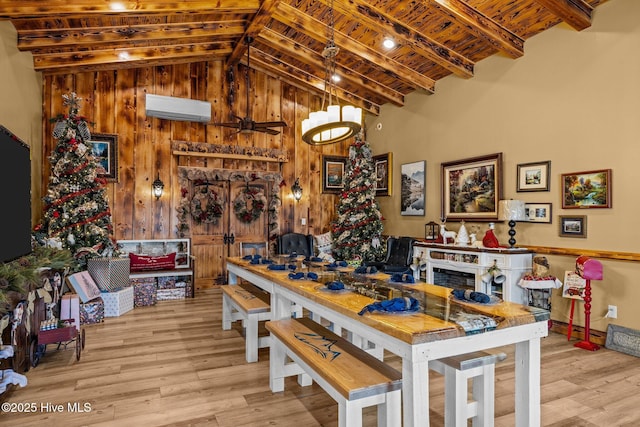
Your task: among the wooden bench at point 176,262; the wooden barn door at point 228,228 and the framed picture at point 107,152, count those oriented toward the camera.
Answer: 3

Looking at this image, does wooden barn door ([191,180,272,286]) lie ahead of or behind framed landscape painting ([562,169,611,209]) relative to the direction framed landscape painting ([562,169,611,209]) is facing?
ahead

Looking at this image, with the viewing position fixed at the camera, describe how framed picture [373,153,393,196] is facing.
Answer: facing the viewer and to the left of the viewer

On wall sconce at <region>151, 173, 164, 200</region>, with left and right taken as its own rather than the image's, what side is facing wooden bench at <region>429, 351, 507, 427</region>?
front

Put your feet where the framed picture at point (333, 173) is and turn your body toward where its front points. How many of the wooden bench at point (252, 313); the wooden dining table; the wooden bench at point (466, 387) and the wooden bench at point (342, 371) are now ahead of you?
4

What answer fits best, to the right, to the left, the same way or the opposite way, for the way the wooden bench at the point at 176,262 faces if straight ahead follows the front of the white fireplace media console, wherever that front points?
to the left

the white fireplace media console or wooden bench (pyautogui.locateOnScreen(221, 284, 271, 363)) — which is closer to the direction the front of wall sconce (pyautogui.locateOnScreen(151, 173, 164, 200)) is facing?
the wooden bench

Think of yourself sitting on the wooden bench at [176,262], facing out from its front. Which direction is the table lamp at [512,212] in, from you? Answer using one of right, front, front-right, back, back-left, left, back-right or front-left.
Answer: front-left

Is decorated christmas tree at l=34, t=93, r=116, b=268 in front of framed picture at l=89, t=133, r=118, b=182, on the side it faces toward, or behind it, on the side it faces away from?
in front

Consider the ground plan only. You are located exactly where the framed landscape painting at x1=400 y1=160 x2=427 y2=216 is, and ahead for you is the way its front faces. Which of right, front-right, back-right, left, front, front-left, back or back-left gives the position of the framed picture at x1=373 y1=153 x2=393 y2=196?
right

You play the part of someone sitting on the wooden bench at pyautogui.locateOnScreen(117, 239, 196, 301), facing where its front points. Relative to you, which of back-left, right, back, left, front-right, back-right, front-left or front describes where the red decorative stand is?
front-left

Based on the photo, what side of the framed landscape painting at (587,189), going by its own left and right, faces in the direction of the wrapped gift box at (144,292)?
front

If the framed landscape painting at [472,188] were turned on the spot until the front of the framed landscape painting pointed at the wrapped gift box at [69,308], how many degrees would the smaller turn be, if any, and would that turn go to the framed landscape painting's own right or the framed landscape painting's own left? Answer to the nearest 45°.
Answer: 0° — it already faces it

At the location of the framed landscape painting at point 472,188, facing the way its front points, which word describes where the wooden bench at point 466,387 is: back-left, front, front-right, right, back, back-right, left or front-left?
front-left

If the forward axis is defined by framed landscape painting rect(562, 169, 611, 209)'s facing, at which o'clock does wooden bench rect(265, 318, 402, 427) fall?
The wooden bench is roughly at 11 o'clock from the framed landscape painting.

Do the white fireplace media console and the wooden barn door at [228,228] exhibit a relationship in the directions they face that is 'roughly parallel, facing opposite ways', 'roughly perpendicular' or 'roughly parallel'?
roughly perpendicular

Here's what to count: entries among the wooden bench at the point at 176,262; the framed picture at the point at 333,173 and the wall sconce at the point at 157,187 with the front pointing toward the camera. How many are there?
3

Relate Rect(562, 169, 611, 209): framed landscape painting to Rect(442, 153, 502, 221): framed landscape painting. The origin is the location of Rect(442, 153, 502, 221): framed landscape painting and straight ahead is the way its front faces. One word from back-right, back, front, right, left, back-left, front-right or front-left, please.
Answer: left

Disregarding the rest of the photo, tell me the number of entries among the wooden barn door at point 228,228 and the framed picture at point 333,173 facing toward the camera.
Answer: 2
